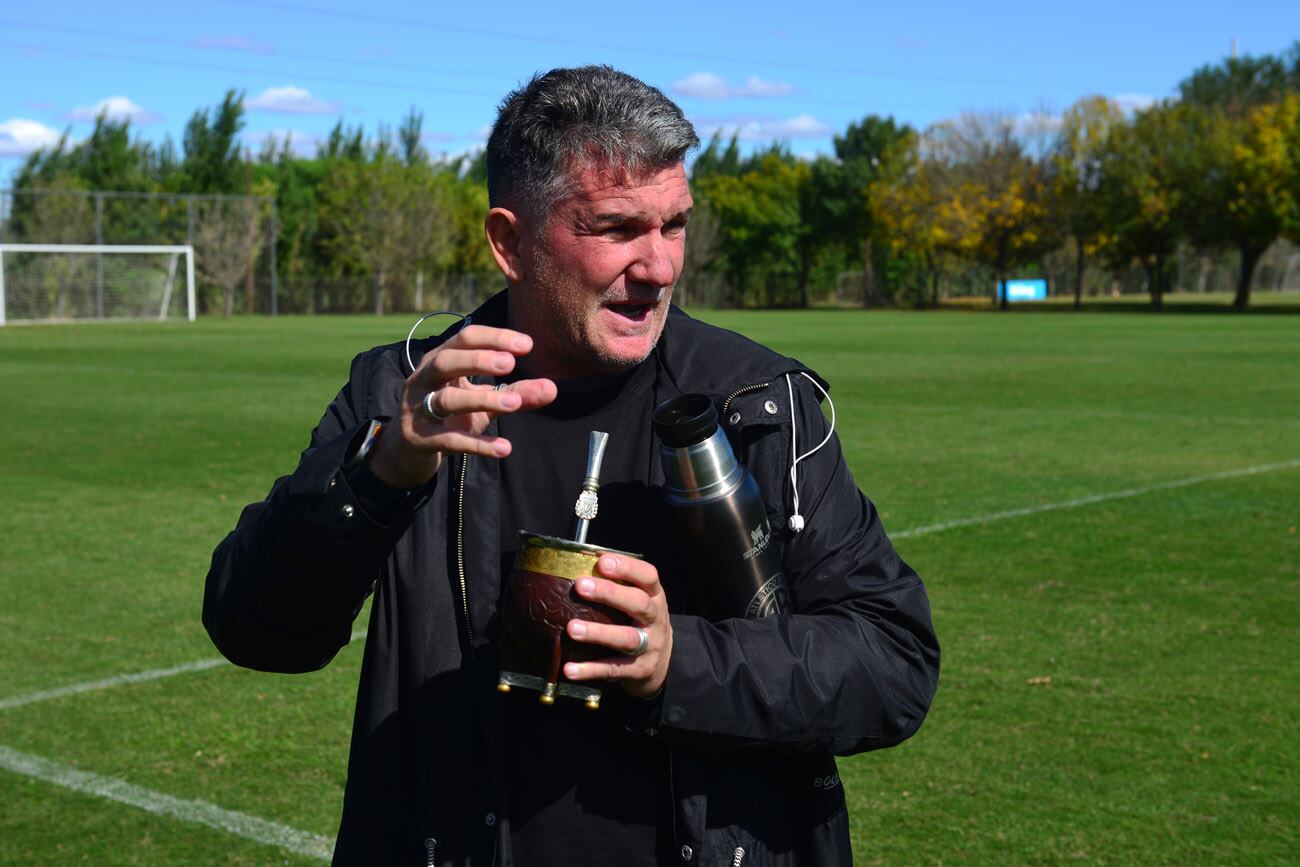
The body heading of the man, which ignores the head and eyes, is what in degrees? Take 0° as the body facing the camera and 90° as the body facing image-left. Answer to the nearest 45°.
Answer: approximately 0°

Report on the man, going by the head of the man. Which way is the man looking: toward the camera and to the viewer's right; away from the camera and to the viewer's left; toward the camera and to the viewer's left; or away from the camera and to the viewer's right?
toward the camera and to the viewer's right
